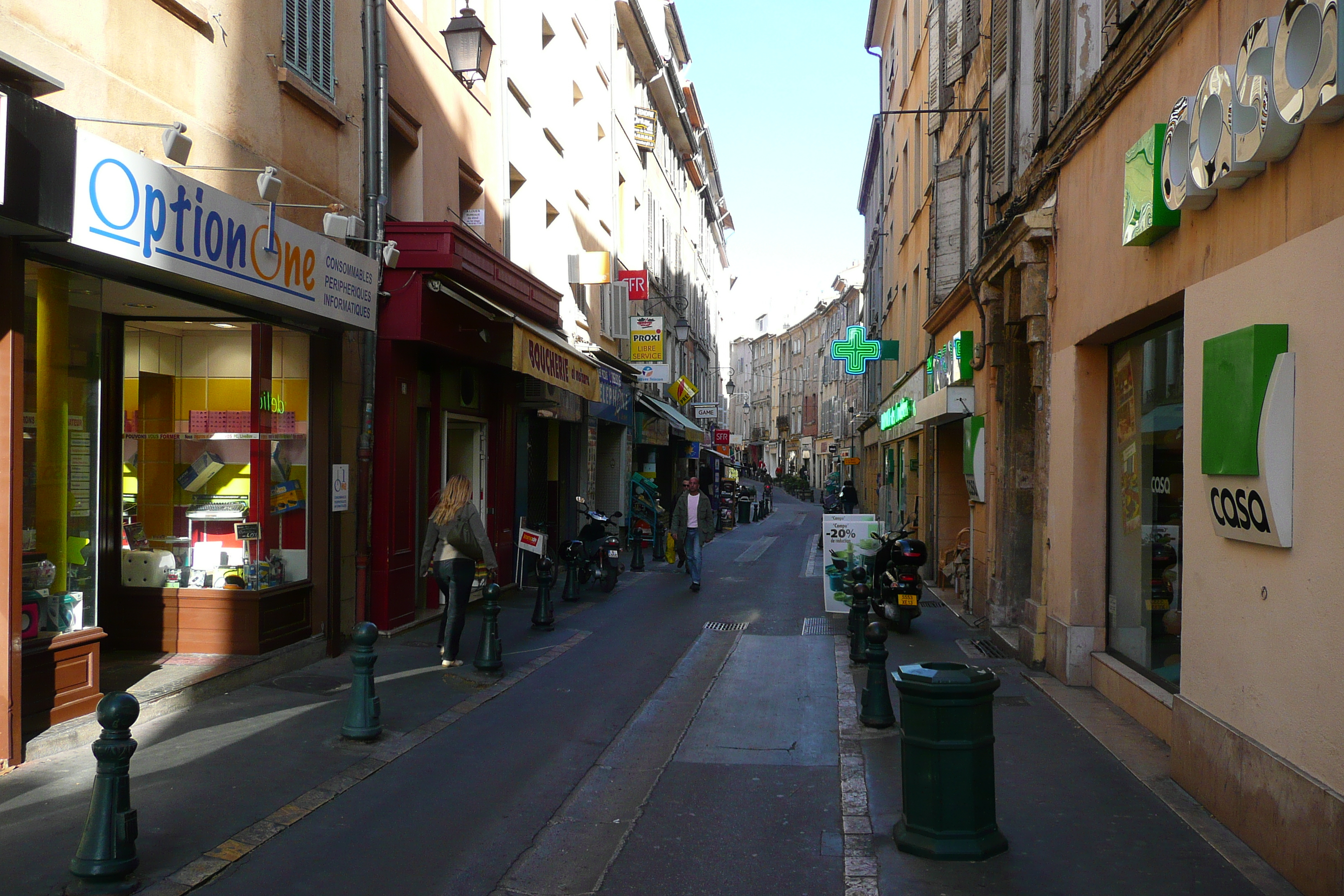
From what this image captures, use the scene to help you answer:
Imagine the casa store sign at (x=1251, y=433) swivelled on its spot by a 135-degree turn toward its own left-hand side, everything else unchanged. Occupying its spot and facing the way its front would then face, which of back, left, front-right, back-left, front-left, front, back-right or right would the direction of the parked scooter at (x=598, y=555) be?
back-left

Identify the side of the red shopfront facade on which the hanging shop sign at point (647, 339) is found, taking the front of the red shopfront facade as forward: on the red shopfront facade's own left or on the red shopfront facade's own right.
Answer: on the red shopfront facade's own left

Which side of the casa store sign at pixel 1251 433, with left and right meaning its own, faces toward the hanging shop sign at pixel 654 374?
right

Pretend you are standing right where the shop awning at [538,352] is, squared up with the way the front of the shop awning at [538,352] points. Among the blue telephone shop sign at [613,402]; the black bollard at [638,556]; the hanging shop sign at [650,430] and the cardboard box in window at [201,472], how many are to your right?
1

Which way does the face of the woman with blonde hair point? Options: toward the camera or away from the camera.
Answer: away from the camera

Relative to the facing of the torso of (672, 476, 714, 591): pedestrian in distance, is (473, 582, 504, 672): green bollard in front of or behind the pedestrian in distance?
in front

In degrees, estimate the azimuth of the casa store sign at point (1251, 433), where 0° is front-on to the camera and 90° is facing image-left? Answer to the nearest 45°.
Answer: approximately 45°

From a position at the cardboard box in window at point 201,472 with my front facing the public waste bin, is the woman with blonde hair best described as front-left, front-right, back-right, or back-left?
front-left

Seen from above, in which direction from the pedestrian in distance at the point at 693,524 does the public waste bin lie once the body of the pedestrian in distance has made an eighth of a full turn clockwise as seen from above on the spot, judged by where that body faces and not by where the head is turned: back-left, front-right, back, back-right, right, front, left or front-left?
front-left

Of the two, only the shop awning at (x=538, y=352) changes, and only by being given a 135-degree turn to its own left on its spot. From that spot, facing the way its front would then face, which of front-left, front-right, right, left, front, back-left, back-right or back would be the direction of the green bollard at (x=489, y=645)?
back

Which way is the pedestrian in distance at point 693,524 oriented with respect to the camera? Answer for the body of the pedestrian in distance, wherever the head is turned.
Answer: toward the camera

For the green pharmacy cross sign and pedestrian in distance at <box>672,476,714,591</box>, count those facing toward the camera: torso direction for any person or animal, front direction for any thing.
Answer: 2

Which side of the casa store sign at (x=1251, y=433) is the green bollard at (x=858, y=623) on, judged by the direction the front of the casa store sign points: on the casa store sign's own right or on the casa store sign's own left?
on the casa store sign's own right

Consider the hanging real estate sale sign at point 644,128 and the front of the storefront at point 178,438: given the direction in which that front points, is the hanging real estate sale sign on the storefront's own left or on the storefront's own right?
on the storefront's own left

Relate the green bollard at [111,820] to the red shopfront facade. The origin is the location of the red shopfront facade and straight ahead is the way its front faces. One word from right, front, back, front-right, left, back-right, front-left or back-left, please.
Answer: front-right

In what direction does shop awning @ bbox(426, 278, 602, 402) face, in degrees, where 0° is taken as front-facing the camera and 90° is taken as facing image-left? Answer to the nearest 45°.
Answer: approximately 315°
